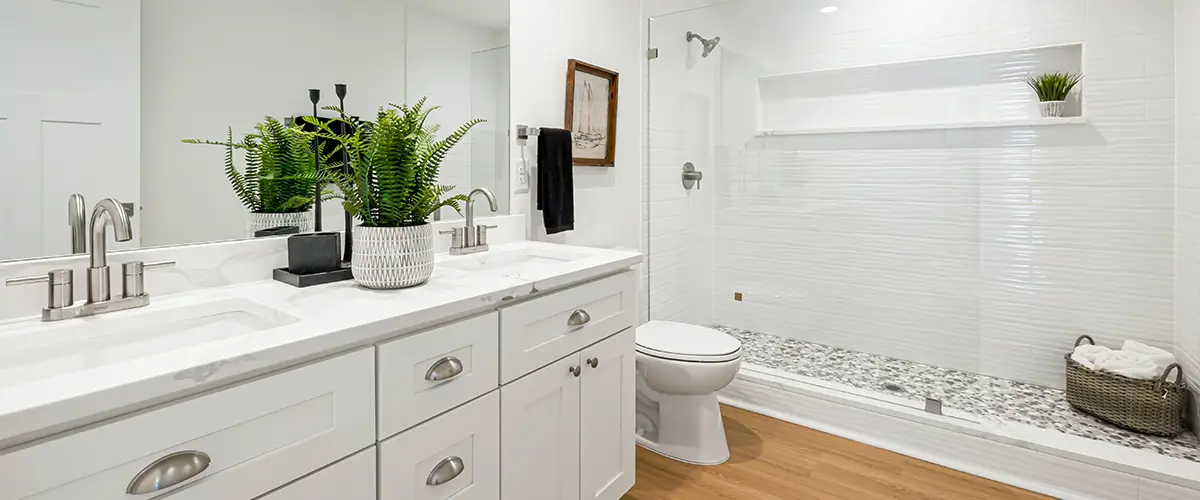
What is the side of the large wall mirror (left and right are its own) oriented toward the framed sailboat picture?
left

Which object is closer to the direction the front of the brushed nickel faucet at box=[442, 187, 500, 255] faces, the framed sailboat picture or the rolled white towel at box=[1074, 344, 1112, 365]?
the rolled white towel

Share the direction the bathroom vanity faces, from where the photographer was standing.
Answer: facing the viewer and to the right of the viewer

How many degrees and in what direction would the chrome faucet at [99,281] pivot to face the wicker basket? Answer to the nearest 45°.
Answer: approximately 45° to its left

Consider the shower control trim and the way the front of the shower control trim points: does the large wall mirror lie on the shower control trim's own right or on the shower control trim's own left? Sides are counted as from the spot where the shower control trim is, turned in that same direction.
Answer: on the shower control trim's own right

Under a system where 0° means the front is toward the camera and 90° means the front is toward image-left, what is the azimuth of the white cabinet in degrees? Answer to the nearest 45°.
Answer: approximately 315°

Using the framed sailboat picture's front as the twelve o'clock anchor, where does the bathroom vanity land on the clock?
The bathroom vanity is roughly at 2 o'clock from the framed sailboat picture.

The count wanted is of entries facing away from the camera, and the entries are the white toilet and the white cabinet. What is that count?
0
